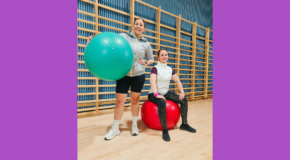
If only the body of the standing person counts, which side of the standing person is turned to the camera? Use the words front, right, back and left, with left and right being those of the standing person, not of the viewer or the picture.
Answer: front
